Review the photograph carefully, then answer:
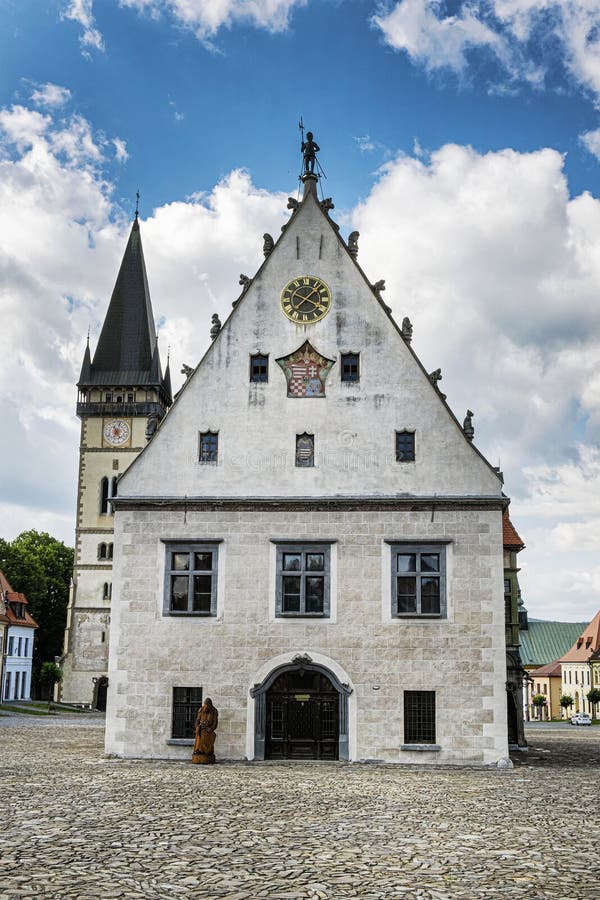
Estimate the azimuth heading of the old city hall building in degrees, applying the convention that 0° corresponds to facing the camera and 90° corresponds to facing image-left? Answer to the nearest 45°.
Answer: approximately 0°
